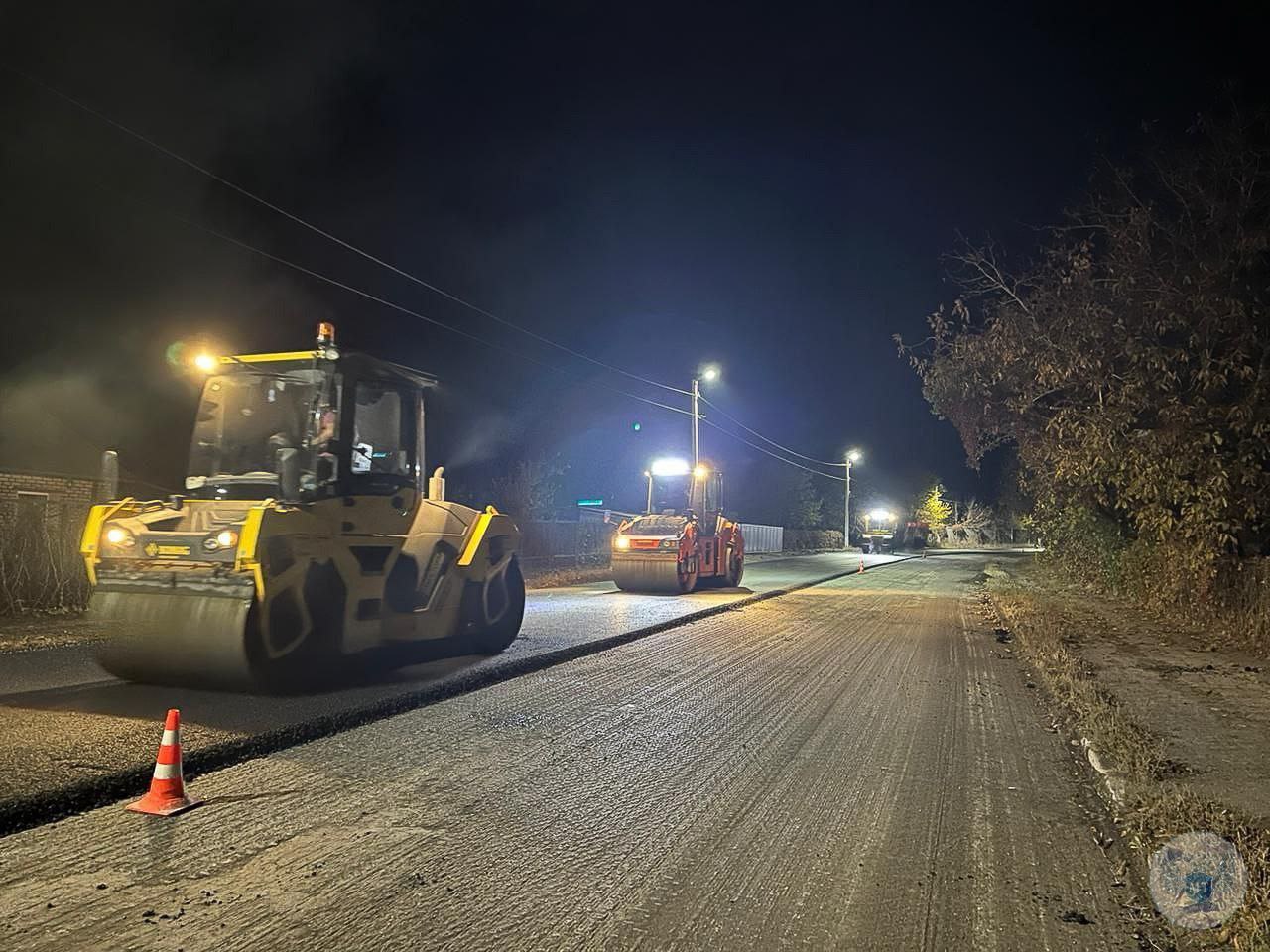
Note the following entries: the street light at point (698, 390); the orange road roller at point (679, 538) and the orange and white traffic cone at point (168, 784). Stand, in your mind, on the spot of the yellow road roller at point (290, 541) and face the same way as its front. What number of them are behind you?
2

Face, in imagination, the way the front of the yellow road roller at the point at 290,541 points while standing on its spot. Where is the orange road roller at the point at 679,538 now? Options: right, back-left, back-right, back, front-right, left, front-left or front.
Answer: back

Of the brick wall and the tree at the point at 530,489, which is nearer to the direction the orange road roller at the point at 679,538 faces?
the brick wall

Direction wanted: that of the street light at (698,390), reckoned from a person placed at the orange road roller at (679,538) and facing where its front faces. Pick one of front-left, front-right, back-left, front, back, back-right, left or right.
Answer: back-right

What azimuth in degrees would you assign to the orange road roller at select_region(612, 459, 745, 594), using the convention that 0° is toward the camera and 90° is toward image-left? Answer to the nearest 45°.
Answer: approximately 45°

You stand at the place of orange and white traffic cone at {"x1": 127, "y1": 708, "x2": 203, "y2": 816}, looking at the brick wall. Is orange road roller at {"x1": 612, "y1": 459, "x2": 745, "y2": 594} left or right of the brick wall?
right

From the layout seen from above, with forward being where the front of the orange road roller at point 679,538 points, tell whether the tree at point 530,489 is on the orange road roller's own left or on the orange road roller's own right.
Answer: on the orange road roller's own right

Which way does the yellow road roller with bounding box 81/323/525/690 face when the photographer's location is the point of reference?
facing the viewer and to the left of the viewer

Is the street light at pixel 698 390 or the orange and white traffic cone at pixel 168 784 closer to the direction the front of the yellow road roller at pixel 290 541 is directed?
the orange and white traffic cone

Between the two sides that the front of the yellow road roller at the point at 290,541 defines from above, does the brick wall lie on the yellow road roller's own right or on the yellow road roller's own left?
on the yellow road roller's own right

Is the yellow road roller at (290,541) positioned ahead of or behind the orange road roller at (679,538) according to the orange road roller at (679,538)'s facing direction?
ahead

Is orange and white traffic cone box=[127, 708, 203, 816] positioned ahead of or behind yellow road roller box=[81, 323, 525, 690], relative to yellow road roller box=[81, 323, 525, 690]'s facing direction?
ahead

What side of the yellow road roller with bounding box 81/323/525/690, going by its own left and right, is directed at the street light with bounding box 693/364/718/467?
back

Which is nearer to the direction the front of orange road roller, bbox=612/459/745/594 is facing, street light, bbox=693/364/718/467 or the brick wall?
the brick wall

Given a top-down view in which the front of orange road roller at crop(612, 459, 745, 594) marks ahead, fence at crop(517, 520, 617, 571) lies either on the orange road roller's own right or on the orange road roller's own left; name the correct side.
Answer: on the orange road roller's own right

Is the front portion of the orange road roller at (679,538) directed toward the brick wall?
yes

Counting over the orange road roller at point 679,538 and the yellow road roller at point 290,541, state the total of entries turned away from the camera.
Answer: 0
